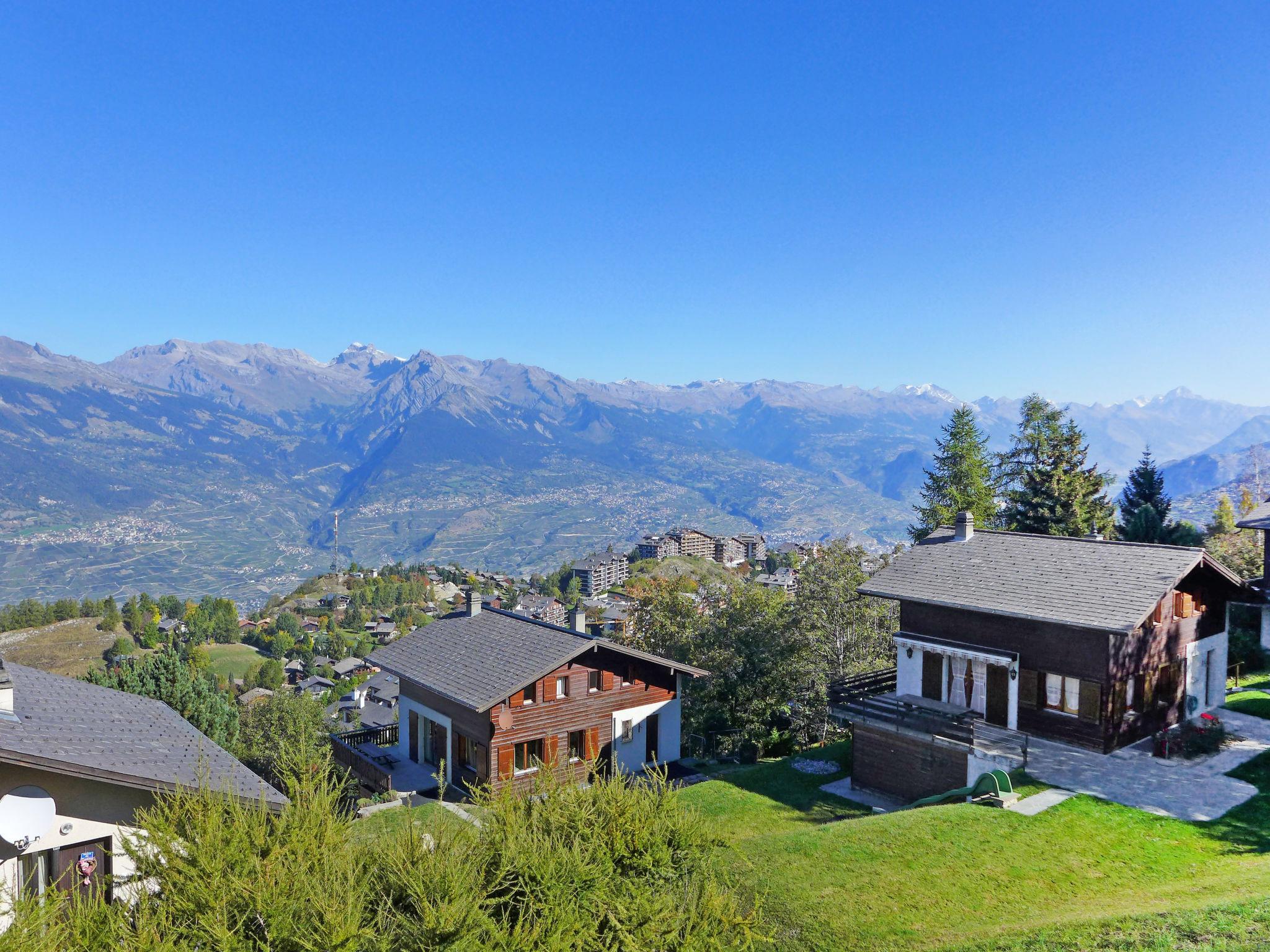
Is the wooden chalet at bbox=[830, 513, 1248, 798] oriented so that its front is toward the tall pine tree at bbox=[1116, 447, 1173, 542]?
no

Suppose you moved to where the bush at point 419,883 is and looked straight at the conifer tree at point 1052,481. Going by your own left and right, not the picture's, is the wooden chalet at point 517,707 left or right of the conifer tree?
left

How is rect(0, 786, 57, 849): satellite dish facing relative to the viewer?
toward the camera

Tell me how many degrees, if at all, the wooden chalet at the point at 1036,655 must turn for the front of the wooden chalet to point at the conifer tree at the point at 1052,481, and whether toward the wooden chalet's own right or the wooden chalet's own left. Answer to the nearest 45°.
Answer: approximately 135° to the wooden chalet's own right

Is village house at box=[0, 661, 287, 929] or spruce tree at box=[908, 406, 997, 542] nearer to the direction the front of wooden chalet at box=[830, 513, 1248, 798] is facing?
the village house

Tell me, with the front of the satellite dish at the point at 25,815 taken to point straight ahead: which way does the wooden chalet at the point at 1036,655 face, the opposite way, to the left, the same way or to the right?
to the right

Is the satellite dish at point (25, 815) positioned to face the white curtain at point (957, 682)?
no

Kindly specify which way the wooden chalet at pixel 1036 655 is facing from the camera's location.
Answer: facing the viewer and to the left of the viewer

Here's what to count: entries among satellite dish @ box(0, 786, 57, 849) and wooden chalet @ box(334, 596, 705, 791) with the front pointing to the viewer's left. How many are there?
0

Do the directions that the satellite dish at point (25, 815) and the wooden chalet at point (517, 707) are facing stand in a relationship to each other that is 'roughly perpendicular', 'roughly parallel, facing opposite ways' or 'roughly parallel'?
roughly parallel

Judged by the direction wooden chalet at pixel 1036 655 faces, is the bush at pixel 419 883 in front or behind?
in front

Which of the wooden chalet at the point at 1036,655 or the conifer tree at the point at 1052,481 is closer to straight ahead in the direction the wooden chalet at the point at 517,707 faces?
the wooden chalet

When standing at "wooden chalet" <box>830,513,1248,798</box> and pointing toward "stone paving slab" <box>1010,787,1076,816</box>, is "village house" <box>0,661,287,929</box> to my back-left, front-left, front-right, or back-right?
front-right

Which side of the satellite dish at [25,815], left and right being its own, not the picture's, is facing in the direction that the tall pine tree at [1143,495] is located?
left

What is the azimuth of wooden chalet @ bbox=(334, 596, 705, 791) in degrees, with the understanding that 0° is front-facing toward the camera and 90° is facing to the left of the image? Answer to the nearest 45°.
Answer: approximately 315°
